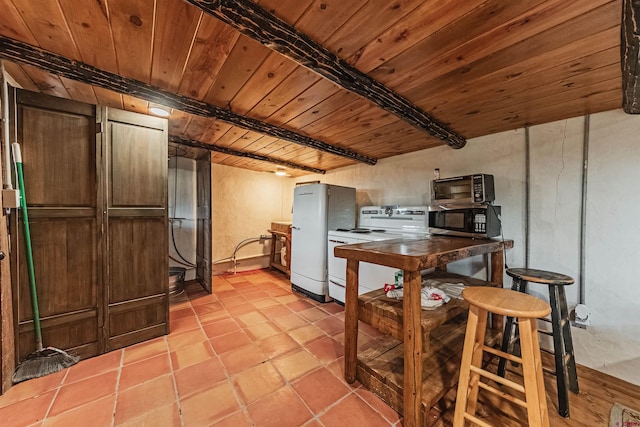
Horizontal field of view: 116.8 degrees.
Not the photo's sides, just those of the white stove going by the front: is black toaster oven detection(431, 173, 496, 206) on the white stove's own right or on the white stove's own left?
on the white stove's own left

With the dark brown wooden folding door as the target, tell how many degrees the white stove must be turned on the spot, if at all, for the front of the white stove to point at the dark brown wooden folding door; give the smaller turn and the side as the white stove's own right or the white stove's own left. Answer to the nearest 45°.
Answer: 0° — it already faces it

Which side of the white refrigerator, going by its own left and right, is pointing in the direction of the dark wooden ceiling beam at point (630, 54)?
left

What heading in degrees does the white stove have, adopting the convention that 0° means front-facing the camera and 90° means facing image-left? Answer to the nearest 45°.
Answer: approximately 45°

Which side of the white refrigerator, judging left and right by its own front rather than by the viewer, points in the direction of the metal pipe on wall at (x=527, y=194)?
left

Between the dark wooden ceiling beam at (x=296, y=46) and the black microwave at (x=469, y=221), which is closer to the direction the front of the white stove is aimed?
the dark wooden ceiling beam
